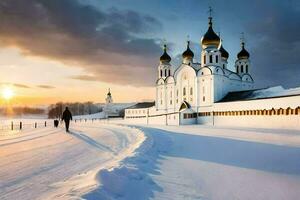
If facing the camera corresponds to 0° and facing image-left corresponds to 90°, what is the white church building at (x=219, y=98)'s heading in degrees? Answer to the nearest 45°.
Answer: approximately 45°
